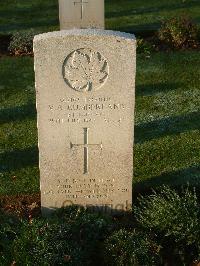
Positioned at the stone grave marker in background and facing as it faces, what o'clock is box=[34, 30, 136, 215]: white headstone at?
The white headstone is roughly at 12 o'clock from the stone grave marker in background.

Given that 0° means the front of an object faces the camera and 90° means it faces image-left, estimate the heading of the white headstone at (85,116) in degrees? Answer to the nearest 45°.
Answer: approximately 0°

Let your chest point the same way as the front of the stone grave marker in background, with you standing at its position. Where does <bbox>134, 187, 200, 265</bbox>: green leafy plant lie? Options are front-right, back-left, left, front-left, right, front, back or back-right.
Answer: front

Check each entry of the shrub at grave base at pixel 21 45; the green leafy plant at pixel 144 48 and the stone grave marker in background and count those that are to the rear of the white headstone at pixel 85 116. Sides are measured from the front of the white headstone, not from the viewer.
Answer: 3

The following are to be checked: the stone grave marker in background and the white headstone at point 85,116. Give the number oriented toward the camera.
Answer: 2

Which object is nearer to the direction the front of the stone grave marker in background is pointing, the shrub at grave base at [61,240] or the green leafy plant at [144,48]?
the shrub at grave base

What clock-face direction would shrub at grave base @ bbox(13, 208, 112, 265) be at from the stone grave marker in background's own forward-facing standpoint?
The shrub at grave base is roughly at 12 o'clock from the stone grave marker in background.

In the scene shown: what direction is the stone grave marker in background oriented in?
toward the camera

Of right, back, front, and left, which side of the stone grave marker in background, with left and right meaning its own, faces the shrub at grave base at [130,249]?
front

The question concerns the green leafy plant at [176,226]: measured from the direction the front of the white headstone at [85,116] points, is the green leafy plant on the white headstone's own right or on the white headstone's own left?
on the white headstone's own left

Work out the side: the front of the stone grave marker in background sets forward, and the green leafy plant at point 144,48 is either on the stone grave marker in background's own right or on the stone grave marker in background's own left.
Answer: on the stone grave marker in background's own left

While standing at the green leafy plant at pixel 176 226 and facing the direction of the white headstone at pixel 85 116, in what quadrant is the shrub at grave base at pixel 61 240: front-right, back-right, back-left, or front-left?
front-left
